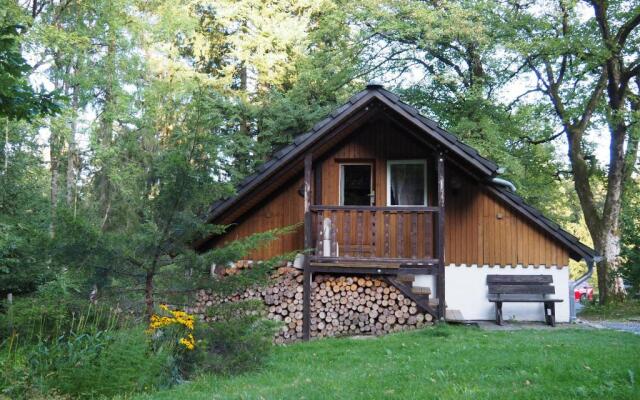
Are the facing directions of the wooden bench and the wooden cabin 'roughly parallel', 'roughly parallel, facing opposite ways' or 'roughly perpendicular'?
roughly parallel

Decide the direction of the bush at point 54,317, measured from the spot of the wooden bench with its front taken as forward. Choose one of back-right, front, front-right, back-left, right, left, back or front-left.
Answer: front-right

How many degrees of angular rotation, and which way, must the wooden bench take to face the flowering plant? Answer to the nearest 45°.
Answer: approximately 45° to its right

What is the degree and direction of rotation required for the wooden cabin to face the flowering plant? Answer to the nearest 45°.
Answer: approximately 45° to its right

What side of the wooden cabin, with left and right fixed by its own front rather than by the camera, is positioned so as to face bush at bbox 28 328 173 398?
front

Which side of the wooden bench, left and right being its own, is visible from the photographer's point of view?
front

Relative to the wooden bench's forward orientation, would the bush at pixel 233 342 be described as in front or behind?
in front

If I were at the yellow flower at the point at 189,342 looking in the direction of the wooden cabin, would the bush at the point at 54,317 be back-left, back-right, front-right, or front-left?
back-left

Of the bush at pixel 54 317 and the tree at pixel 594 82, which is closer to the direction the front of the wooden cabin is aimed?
the bush

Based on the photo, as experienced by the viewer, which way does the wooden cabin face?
facing the viewer

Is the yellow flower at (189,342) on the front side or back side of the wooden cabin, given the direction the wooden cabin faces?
on the front side

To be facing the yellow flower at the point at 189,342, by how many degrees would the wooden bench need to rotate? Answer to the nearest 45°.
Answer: approximately 45° to its right
